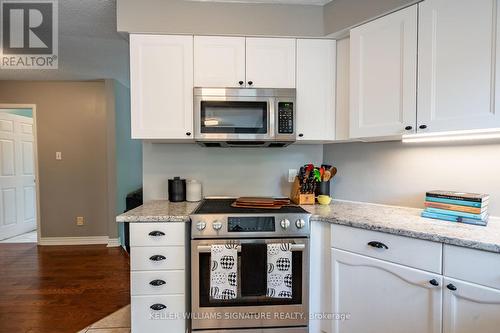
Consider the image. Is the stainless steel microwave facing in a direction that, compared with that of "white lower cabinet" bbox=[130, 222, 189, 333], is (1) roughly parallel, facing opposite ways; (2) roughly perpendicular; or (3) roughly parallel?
roughly parallel

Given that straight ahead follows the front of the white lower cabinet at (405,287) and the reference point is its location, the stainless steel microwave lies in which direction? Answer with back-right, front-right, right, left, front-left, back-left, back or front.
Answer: front-right

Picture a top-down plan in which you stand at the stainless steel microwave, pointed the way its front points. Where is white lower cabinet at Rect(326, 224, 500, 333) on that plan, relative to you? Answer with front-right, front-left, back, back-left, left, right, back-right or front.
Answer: front-left

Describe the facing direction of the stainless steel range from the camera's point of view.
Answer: facing the viewer

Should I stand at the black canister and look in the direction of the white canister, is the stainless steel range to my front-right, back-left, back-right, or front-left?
front-right

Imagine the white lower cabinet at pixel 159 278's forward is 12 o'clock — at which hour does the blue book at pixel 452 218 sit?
The blue book is roughly at 10 o'clock from the white lower cabinet.

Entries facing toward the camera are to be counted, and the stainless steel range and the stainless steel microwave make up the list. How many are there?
2

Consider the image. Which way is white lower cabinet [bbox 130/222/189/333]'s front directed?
toward the camera

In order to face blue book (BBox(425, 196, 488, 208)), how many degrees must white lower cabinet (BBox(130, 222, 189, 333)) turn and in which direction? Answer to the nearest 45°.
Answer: approximately 45° to its left

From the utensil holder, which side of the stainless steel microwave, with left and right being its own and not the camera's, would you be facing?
left

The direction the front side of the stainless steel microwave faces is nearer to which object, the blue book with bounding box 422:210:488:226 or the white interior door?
the blue book

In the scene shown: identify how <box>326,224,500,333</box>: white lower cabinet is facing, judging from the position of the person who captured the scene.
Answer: facing the viewer and to the left of the viewer

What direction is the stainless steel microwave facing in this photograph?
toward the camera

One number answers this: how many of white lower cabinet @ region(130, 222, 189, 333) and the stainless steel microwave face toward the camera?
2

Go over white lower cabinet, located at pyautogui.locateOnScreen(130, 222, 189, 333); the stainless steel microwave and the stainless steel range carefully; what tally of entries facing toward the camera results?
3
